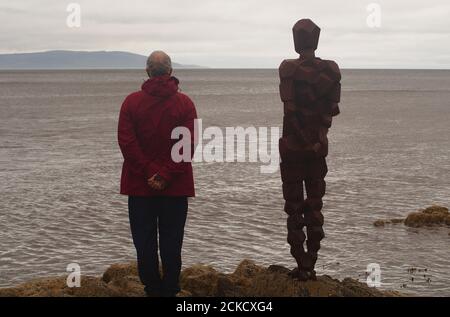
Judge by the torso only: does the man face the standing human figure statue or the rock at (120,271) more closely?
the rock

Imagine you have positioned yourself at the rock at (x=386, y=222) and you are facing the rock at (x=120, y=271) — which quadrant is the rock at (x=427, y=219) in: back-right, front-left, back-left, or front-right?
back-left

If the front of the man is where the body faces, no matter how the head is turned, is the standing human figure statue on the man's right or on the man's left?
on the man's right

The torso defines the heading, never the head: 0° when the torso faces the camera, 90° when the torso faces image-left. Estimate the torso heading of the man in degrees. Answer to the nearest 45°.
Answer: approximately 180°

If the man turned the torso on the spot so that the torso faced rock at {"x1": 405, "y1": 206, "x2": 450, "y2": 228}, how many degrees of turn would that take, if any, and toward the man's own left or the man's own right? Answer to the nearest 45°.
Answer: approximately 45° to the man's own right

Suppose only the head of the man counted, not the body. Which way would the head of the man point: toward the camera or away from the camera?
away from the camera

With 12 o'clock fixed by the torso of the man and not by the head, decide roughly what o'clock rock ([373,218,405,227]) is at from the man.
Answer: The rock is roughly at 1 o'clock from the man.
